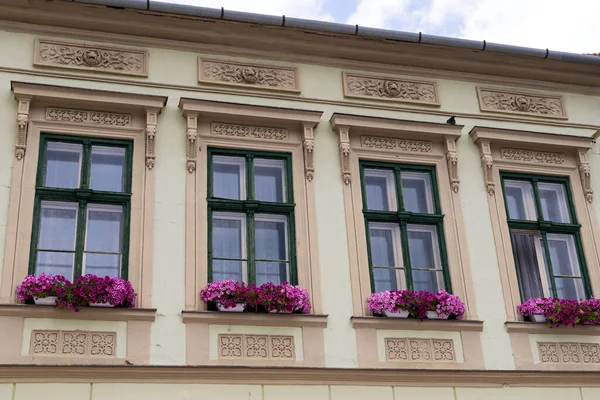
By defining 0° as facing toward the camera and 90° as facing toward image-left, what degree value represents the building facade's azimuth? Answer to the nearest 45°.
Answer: approximately 0°
